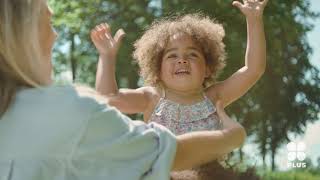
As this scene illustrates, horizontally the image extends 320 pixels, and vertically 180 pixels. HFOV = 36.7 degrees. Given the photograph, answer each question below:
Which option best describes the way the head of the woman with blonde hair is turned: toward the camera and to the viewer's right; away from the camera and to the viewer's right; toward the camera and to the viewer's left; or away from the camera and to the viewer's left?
away from the camera and to the viewer's right

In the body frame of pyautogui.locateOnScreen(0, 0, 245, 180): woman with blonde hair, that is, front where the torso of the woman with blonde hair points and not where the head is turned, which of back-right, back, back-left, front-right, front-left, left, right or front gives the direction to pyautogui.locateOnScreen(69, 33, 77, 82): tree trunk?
front-left

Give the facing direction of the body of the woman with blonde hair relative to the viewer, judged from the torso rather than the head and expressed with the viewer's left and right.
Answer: facing away from the viewer and to the right of the viewer
